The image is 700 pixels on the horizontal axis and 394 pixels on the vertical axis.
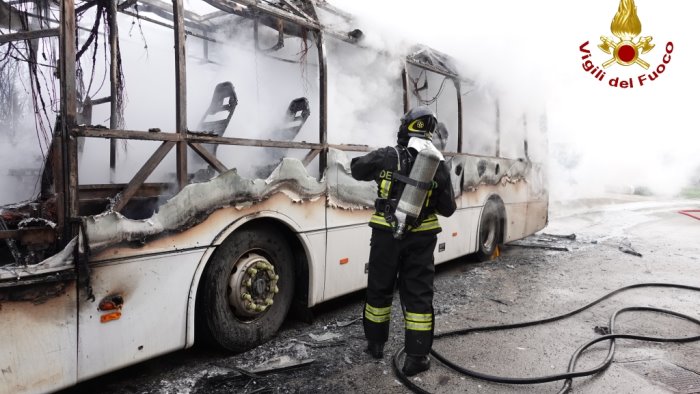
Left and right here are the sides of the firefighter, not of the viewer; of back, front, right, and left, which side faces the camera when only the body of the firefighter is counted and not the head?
back

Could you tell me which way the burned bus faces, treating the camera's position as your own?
facing the viewer and to the left of the viewer

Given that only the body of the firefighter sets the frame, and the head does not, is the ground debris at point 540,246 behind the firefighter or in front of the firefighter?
in front

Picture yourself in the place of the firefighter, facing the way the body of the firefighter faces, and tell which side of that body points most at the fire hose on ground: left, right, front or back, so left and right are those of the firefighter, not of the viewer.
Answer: right

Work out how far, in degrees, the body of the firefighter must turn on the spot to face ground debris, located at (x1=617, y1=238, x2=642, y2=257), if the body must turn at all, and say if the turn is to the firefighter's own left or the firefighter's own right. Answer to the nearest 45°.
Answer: approximately 45° to the firefighter's own right
